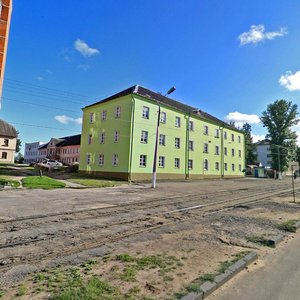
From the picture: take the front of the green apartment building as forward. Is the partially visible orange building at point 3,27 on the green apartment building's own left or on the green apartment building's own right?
on the green apartment building's own right
